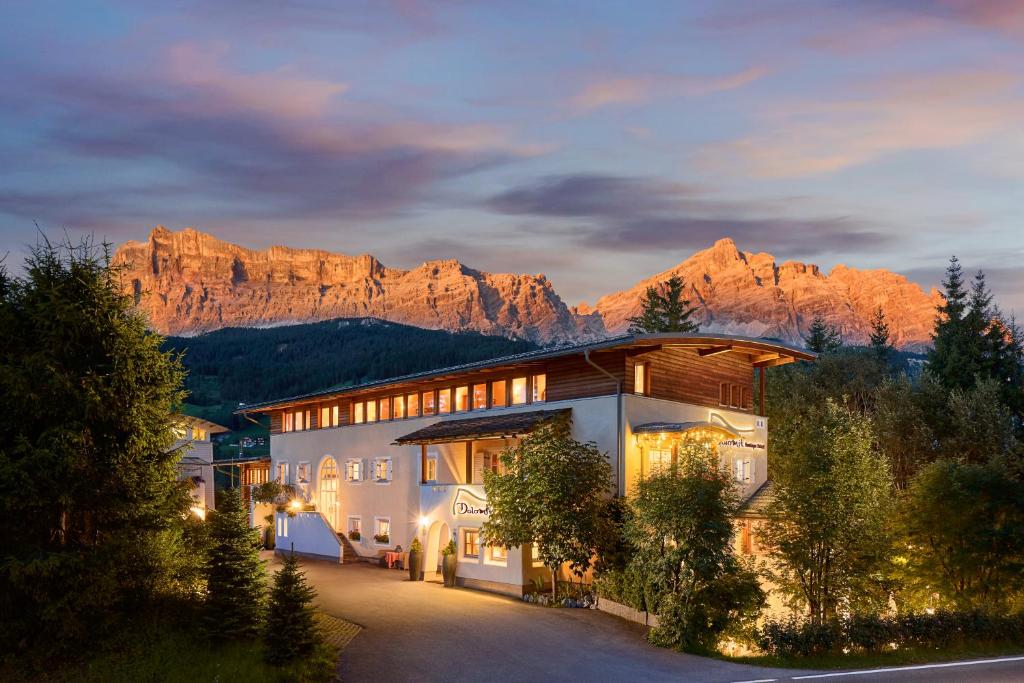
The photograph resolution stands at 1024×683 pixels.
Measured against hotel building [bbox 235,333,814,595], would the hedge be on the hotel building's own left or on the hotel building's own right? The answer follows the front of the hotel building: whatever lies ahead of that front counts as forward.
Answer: on the hotel building's own left

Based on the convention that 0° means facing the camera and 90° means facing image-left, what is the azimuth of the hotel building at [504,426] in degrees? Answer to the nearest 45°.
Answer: approximately 45°

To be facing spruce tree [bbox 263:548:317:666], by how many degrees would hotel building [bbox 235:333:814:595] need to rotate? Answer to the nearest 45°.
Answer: approximately 45° to its left

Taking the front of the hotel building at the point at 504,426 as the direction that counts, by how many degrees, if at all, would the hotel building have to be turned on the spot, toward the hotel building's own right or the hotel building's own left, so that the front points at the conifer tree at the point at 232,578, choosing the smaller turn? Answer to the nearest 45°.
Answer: approximately 45° to the hotel building's own left

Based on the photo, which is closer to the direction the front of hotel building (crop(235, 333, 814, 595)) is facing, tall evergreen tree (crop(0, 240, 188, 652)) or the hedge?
the tall evergreen tree

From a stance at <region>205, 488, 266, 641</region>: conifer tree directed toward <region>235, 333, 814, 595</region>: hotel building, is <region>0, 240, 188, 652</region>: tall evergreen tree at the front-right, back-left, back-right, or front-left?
back-left
